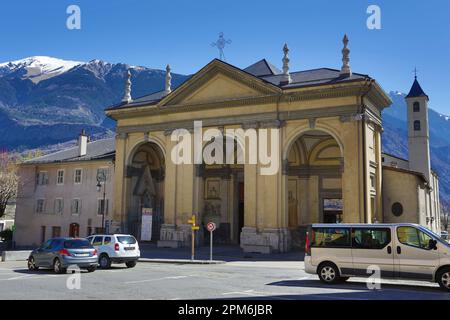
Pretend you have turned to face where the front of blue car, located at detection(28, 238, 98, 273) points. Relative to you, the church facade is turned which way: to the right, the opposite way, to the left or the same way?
to the left

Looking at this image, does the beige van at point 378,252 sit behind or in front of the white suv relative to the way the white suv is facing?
behind

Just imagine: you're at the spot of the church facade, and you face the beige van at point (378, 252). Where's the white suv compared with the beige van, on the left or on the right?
right

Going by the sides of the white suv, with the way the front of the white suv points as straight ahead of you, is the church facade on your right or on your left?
on your right

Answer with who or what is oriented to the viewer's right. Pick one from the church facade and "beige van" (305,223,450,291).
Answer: the beige van

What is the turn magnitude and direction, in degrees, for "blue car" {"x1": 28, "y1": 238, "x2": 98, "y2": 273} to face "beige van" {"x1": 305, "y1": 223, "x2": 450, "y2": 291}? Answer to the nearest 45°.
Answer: approximately 180°

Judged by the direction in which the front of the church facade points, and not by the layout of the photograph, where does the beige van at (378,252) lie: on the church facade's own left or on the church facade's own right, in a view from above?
on the church facade's own left

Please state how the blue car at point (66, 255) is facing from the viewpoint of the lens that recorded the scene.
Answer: facing away from the viewer and to the left of the viewer

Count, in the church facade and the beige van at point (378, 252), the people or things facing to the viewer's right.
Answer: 1

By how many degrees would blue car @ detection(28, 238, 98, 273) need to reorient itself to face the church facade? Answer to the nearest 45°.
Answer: approximately 90° to its right

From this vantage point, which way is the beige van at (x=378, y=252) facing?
to the viewer's right

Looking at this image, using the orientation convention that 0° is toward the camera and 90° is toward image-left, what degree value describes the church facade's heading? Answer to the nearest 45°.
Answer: approximately 45°
